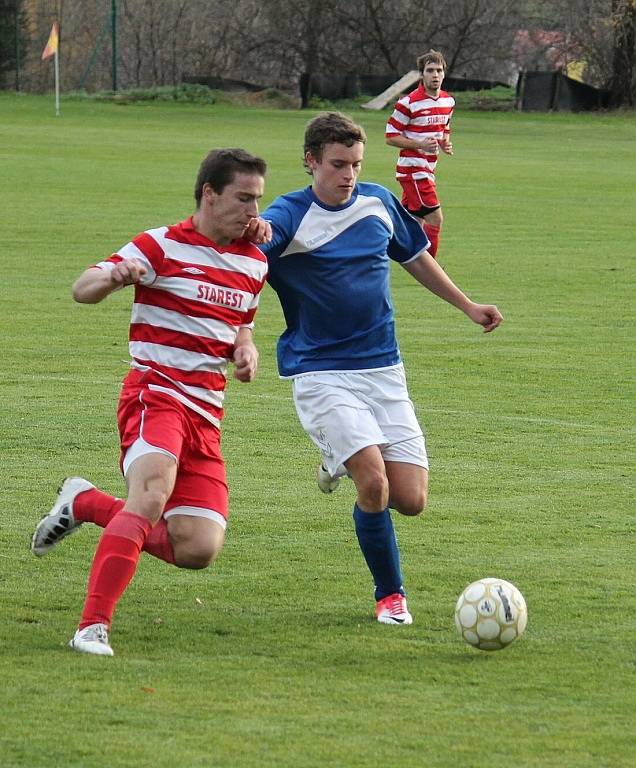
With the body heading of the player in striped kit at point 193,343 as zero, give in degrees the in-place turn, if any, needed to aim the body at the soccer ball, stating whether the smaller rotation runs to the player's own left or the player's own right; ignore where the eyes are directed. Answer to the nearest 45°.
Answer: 0° — they already face it

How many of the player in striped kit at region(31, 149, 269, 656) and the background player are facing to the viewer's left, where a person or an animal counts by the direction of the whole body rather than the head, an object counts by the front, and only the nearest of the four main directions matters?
0

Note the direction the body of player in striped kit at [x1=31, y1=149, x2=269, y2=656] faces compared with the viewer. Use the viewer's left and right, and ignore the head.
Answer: facing the viewer and to the right of the viewer

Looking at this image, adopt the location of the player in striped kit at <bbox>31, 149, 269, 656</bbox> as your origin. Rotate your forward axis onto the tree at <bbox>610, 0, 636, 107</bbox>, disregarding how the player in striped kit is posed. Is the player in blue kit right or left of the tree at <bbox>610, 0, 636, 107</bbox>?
right

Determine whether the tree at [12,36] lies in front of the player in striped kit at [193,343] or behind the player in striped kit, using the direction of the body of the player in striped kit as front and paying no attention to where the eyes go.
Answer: behind

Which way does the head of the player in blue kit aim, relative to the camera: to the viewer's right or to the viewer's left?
to the viewer's right

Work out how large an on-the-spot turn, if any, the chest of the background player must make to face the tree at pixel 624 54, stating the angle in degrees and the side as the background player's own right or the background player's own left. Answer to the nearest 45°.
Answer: approximately 135° to the background player's own left

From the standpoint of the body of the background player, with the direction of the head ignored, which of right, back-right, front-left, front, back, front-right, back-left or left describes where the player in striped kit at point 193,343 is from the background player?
front-right

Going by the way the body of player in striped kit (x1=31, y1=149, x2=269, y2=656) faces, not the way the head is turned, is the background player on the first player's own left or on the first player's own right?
on the first player's own left

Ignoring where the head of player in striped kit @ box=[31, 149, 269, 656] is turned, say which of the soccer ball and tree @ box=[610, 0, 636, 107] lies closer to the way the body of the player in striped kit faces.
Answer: the soccer ball
